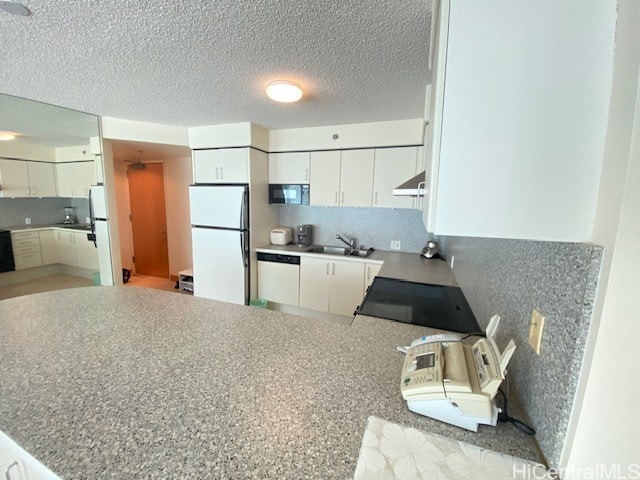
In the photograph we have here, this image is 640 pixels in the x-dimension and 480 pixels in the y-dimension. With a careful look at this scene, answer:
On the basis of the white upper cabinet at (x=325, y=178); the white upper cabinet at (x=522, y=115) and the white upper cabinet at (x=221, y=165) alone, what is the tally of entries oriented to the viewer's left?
1

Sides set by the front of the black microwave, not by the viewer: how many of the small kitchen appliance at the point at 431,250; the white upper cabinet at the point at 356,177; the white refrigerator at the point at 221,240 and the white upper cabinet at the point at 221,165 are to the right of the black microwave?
2

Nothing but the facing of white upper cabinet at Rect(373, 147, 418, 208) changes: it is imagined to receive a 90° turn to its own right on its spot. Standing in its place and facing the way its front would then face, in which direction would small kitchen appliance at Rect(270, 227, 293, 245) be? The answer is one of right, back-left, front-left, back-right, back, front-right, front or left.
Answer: front

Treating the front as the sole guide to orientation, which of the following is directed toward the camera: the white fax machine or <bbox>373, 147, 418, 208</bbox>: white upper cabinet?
the white upper cabinet

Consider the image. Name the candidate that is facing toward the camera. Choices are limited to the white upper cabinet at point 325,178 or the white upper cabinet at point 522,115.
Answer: the white upper cabinet at point 325,178

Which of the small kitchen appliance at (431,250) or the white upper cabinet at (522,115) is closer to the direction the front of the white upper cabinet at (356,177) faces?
the white upper cabinet

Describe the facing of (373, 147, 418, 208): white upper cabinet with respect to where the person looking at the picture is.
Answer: facing the viewer

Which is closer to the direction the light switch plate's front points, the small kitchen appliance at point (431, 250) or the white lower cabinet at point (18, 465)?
the white lower cabinet

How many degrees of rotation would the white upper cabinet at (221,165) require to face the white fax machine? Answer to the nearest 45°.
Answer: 0° — it already faces it

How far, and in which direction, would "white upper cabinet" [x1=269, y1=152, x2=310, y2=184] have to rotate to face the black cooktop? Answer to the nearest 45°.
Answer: approximately 45° to its left

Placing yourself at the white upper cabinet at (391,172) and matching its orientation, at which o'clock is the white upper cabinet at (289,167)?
the white upper cabinet at (289,167) is roughly at 3 o'clock from the white upper cabinet at (391,172).

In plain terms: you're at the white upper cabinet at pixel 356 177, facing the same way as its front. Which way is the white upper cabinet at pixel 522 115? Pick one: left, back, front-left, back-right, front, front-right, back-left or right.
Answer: front

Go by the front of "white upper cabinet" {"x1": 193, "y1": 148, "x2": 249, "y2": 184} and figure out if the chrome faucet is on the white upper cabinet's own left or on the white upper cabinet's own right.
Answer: on the white upper cabinet's own left

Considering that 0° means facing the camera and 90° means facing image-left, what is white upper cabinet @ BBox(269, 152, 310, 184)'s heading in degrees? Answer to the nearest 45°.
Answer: approximately 0°

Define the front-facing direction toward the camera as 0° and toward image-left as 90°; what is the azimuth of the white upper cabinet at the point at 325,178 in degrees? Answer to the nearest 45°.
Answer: approximately 0°
